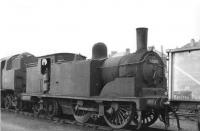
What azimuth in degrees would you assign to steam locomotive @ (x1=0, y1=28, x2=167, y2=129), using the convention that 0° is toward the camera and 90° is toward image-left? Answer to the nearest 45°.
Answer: approximately 315°
